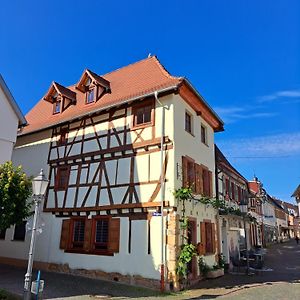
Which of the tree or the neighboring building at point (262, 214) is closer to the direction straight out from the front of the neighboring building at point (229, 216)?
the neighboring building

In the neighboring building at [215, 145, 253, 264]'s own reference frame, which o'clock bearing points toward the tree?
The tree is roughly at 4 o'clock from the neighboring building.

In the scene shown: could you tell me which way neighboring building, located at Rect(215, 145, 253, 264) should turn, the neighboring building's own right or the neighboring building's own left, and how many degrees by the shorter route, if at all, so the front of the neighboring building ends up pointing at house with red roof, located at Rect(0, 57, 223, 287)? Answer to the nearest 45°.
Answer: approximately 135° to the neighboring building's own right

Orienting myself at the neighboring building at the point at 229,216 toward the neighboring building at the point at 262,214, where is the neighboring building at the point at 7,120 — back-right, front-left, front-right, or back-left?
back-left

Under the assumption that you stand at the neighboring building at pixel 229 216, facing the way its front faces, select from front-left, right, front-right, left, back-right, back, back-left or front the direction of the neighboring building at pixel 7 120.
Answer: back-right

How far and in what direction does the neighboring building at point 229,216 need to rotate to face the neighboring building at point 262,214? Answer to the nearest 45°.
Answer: approximately 90° to its left

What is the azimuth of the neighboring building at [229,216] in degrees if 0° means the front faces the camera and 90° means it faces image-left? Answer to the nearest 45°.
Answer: approximately 270°
